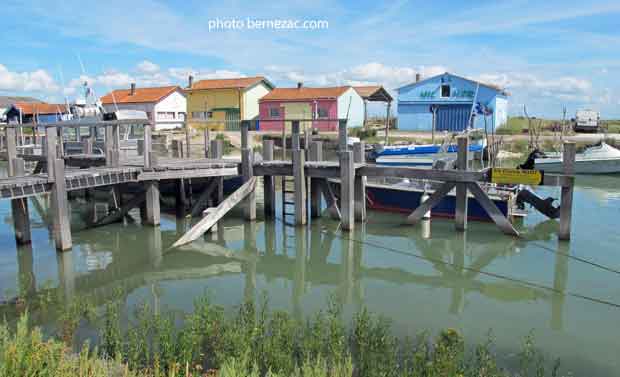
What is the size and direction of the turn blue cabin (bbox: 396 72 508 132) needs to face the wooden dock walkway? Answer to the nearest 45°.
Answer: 0° — it already faces it

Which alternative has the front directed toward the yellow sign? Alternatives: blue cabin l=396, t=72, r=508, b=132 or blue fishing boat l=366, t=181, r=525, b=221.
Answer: the blue cabin

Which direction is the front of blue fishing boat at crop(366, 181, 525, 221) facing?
to the viewer's left

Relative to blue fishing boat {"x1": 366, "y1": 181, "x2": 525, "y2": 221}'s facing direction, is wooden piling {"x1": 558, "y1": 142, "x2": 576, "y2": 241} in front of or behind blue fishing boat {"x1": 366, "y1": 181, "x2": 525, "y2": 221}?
behind

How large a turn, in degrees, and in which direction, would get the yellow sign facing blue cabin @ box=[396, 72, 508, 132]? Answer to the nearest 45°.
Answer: approximately 180°

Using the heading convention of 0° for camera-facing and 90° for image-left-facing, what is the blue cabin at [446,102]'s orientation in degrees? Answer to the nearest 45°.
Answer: approximately 0°

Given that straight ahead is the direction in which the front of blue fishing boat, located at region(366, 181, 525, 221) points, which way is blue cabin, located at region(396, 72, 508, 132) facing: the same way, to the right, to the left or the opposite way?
to the left

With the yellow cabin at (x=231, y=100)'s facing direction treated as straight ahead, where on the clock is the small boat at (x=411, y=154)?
The small boat is roughly at 10 o'clock from the yellow cabin.

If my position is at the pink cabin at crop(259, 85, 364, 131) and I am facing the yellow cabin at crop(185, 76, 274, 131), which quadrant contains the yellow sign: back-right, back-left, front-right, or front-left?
back-left

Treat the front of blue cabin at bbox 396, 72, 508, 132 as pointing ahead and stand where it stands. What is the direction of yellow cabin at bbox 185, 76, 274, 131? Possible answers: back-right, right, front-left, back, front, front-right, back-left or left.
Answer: right

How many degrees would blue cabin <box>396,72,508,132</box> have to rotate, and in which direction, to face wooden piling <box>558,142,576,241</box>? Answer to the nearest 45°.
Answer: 0° — it already faces it
